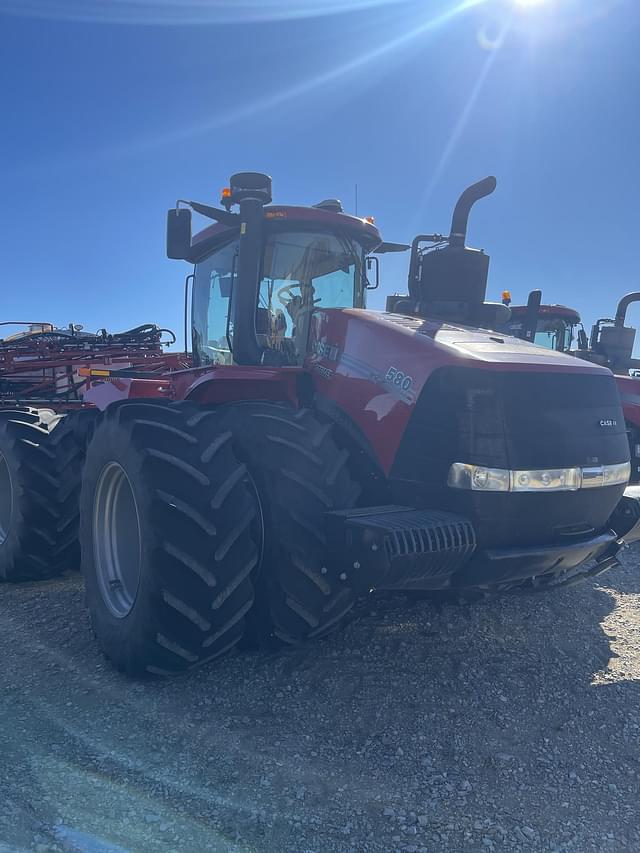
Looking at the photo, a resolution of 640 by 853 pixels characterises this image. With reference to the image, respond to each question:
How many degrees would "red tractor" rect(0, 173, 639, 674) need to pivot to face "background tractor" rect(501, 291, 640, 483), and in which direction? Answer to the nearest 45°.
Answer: approximately 90° to its left

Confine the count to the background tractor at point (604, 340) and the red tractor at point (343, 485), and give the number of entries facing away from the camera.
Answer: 0

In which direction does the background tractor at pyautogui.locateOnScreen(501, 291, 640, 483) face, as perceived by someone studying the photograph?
facing the viewer and to the right of the viewer

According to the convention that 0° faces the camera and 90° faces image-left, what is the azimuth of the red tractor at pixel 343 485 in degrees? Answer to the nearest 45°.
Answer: approximately 315°

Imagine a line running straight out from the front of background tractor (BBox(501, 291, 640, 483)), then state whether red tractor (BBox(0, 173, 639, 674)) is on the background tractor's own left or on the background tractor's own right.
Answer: on the background tractor's own right
